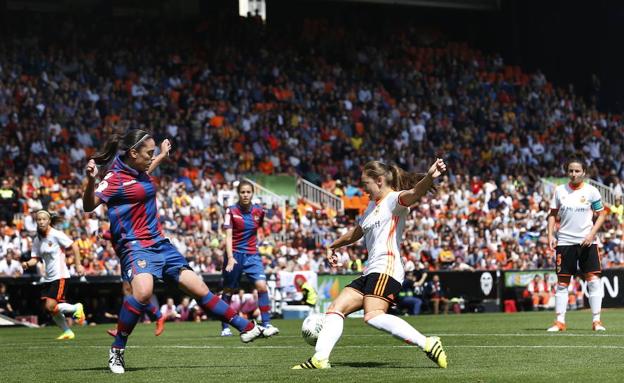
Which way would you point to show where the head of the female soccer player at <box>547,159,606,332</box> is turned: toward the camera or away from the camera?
toward the camera

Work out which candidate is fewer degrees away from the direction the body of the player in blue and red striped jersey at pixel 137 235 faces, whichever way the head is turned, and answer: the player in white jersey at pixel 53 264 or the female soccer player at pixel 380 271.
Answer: the female soccer player

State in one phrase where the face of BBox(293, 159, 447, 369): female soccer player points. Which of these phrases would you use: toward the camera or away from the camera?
toward the camera

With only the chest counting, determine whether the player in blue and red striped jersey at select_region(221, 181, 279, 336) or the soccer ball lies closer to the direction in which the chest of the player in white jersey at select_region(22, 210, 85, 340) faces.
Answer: the soccer ball

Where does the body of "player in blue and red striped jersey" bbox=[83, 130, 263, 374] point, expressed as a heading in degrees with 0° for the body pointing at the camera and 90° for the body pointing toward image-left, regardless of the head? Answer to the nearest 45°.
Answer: approximately 315°

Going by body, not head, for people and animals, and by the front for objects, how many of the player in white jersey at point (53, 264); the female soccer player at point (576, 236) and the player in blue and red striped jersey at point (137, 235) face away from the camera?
0

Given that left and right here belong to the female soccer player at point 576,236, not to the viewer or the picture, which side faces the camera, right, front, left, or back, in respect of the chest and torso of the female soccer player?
front

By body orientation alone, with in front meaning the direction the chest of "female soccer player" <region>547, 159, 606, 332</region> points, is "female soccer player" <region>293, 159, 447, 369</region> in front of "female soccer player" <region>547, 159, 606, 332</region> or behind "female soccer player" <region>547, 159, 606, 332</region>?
in front

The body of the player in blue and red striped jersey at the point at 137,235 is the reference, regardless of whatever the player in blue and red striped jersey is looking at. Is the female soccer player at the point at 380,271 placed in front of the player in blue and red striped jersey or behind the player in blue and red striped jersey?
in front

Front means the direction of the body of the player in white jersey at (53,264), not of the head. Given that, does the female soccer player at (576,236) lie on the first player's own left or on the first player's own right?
on the first player's own left

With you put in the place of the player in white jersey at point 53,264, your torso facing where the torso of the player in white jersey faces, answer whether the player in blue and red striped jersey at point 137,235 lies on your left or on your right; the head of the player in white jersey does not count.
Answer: on your left

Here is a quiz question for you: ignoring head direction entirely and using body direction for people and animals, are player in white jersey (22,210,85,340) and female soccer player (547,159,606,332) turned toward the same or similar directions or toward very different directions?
same or similar directions

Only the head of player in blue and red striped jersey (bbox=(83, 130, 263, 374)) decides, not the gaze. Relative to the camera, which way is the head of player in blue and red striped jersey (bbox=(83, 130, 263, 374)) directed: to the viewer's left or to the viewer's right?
to the viewer's right

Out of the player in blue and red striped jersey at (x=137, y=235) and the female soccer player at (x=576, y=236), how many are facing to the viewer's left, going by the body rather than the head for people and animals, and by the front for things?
0
